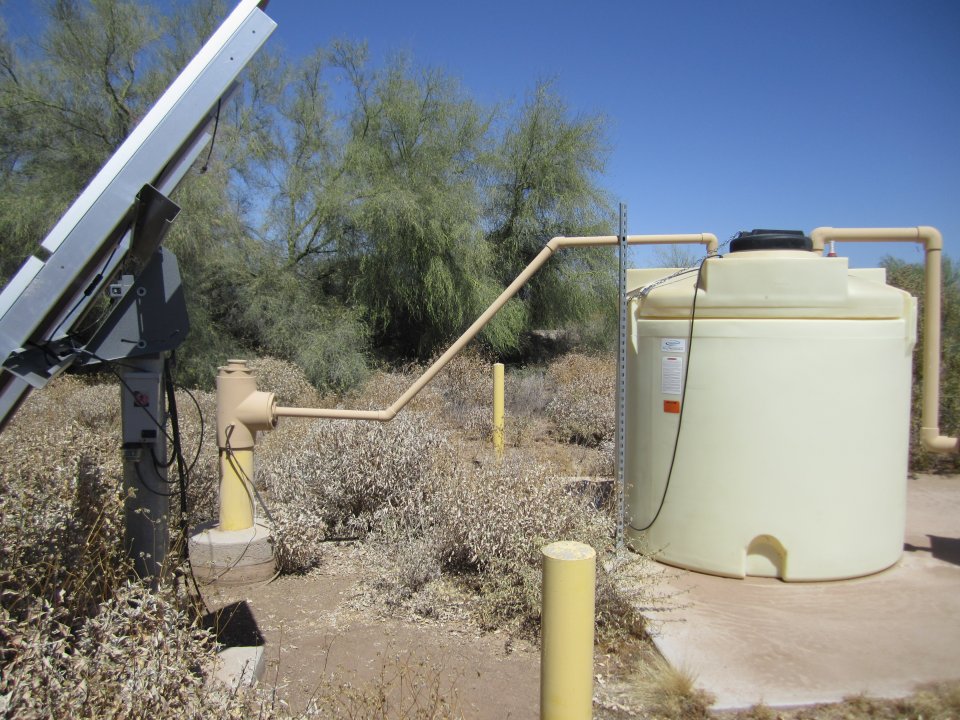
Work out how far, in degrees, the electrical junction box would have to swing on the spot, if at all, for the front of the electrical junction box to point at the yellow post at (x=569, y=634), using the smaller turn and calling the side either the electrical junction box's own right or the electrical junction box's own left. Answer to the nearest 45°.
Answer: approximately 45° to the electrical junction box's own left

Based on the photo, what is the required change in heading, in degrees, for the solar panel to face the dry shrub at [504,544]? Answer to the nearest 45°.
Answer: approximately 135° to its right

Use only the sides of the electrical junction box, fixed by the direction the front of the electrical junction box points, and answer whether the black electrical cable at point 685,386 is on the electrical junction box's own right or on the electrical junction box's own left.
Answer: on the electrical junction box's own left

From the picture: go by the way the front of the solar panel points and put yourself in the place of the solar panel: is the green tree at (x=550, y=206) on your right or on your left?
on your right

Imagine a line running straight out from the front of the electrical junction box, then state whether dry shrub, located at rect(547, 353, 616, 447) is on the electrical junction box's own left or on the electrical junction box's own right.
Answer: on the electrical junction box's own left

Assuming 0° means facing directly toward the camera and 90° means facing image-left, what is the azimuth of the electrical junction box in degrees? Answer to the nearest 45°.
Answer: approximately 0°
